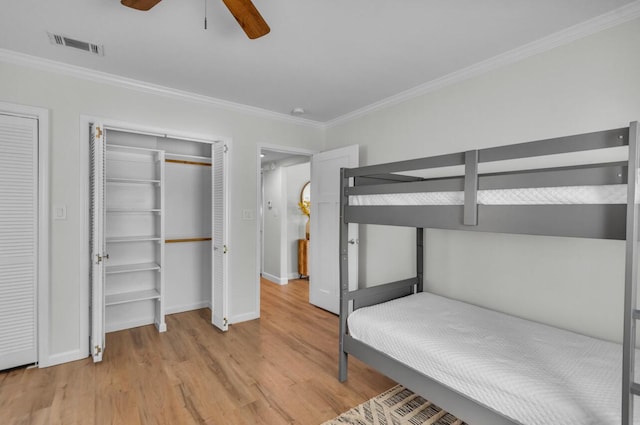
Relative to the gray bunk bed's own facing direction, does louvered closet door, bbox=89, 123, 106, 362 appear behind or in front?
in front

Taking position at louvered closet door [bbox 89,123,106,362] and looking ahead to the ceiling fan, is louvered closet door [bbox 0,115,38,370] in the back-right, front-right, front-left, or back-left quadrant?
back-right

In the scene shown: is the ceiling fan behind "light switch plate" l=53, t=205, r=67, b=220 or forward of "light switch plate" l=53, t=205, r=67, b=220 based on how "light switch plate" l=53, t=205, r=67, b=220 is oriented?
forward

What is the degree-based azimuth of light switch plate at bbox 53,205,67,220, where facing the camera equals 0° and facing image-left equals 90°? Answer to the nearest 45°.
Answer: approximately 0°

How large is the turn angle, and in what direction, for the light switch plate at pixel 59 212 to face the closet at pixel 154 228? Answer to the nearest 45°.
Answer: approximately 135° to its left
